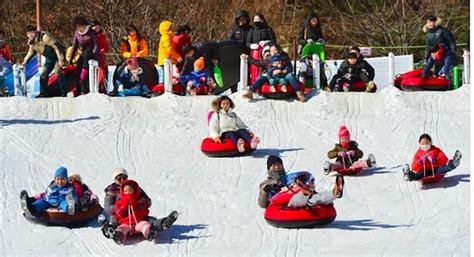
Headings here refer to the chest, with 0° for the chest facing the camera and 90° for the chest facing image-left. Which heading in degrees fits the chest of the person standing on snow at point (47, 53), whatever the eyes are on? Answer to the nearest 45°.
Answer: approximately 45°

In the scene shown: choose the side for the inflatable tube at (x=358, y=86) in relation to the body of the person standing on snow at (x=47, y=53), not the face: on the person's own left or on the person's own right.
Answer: on the person's own left

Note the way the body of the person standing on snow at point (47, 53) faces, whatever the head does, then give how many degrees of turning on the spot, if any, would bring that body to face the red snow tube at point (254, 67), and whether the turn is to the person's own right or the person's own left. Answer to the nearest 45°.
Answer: approximately 135° to the person's own left

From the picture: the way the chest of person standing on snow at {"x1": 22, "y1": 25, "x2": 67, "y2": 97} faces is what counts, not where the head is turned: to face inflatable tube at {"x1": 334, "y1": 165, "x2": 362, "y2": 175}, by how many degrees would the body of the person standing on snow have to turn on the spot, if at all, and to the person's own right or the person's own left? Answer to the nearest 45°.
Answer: approximately 90° to the person's own left

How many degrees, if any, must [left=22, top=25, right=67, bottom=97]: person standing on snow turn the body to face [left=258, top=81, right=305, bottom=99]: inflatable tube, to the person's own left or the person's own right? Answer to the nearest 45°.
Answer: approximately 90° to the person's own left

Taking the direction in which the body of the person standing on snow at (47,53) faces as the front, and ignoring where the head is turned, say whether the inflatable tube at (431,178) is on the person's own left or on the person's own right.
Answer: on the person's own left
